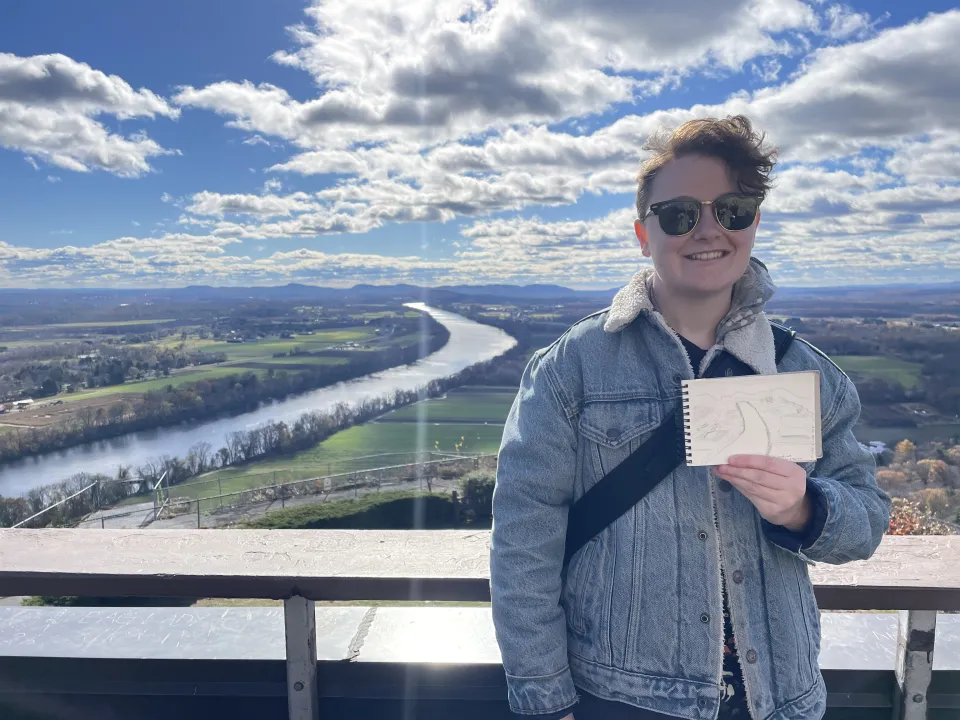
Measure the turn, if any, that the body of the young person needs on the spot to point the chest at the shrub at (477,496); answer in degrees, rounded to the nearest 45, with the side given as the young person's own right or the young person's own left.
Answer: approximately 180°

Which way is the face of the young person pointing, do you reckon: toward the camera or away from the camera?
toward the camera

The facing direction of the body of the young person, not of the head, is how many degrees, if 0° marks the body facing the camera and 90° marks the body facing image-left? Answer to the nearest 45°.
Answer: approximately 0°
